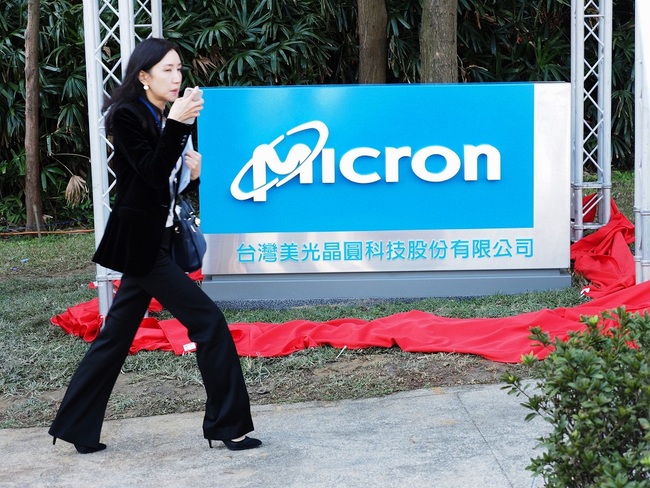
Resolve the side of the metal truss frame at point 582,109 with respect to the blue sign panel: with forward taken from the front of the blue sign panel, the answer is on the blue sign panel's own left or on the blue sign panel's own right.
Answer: on the blue sign panel's own left

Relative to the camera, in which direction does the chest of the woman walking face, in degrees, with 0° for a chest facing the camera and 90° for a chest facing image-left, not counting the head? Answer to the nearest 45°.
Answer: approximately 270°

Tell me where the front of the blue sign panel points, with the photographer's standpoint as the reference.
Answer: facing the viewer

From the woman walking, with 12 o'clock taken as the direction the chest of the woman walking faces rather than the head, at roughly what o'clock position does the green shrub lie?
The green shrub is roughly at 2 o'clock from the woman walking.

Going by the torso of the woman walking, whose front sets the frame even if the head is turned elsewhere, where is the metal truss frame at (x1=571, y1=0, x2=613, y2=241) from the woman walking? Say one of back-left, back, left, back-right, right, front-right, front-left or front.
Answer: front-left

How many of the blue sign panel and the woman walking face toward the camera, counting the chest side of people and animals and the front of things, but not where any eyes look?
1

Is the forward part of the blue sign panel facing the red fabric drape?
yes
